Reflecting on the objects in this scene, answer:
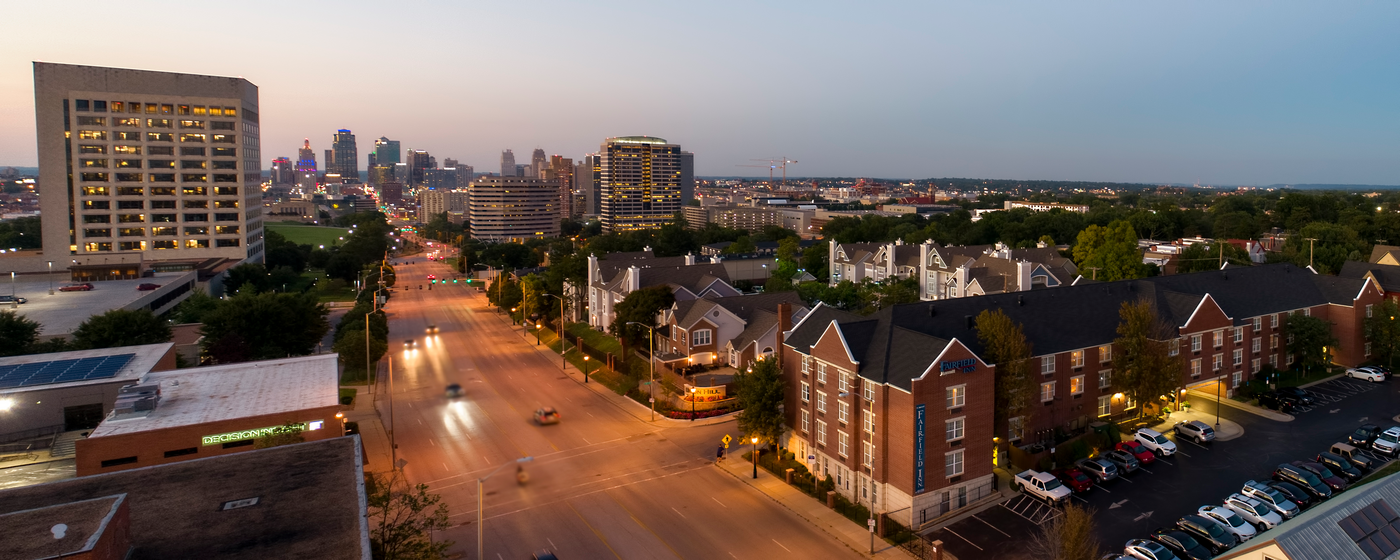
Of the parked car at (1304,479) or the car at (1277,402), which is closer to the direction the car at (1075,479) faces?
the car

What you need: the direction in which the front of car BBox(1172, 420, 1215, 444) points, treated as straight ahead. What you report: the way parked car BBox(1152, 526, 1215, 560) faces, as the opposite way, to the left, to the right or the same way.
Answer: the opposite way

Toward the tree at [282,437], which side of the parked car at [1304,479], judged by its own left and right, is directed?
right

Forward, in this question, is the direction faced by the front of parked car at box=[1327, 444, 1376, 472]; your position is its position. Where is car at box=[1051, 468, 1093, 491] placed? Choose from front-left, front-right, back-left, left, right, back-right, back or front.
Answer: right

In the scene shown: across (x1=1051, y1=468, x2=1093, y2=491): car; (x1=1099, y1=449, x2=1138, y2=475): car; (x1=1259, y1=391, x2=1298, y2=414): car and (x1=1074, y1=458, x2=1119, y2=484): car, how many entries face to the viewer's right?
0

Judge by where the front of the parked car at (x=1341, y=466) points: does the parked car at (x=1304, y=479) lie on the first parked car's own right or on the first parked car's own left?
on the first parked car's own right

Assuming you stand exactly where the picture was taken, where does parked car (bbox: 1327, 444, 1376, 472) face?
facing the viewer and to the right of the viewer

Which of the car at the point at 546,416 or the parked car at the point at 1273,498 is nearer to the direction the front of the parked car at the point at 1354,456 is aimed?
the parked car

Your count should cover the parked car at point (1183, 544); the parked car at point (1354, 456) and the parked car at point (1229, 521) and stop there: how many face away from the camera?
0

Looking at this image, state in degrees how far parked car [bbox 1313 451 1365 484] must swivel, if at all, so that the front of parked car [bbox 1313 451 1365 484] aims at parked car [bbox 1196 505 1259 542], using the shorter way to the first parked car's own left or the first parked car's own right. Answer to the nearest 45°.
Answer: approximately 45° to the first parked car's own right

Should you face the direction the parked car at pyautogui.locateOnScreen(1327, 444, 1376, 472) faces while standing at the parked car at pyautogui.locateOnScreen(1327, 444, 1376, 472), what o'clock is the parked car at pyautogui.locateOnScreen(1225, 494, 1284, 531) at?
the parked car at pyautogui.locateOnScreen(1225, 494, 1284, 531) is roughly at 2 o'clock from the parked car at pyautogui.locateOnScreen(1327, 444, 1376, 472).

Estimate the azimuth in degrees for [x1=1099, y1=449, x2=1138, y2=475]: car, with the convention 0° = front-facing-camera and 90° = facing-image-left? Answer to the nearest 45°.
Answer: approximately 135°

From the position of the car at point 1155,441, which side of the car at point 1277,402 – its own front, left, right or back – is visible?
left

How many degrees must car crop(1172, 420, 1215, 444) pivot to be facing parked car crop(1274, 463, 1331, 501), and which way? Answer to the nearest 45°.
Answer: approximately 180°

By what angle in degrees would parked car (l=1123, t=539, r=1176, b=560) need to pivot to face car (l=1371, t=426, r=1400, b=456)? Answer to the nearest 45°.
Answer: approximately 90° to its left
